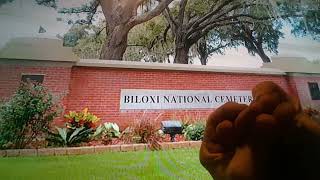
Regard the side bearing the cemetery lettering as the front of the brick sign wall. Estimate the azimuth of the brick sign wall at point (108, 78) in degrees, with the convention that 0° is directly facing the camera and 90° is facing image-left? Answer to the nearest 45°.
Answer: approximately 0°
